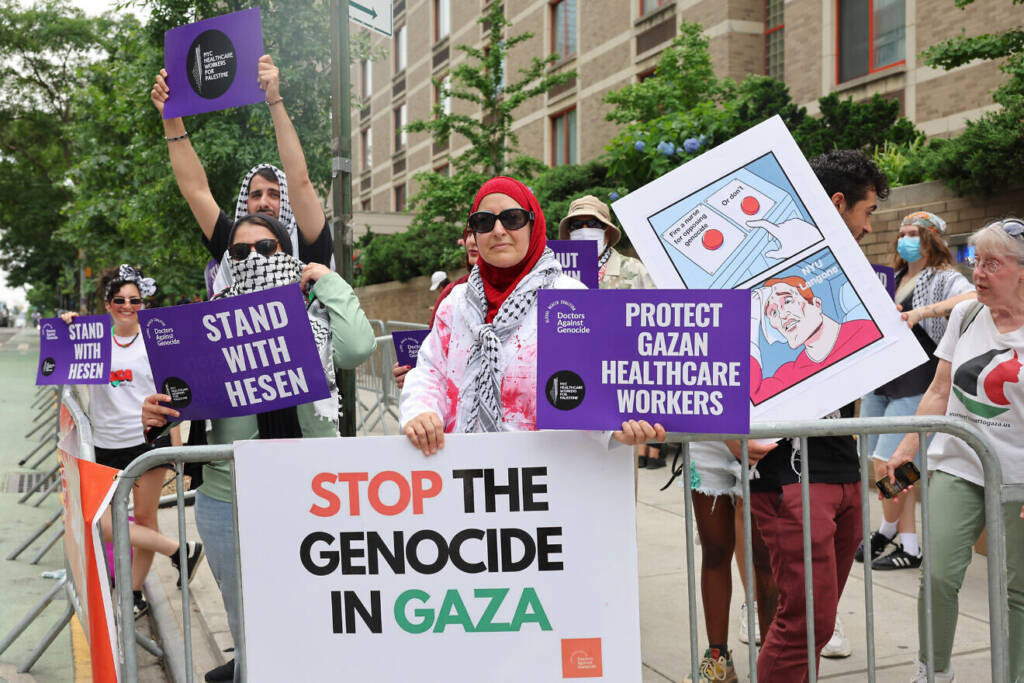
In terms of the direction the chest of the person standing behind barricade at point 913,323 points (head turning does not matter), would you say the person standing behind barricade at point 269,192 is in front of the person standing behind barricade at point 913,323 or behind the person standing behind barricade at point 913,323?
in front

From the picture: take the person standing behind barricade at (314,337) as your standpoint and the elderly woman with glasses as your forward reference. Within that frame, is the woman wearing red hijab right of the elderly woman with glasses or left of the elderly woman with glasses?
right

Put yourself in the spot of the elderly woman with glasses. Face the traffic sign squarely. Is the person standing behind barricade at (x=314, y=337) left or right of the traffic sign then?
left

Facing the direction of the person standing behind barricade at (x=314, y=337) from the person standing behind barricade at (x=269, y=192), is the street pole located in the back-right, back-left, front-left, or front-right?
back-left

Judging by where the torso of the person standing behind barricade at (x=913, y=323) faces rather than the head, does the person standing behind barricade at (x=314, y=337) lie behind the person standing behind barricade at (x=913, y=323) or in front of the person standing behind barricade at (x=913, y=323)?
in front

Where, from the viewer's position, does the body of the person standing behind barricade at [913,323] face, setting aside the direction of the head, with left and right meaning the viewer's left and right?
facing the viewer and to the left of the viewer

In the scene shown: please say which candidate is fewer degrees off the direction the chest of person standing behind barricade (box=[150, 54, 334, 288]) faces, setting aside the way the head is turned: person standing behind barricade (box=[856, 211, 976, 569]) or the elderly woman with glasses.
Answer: the elderly woman with glasses

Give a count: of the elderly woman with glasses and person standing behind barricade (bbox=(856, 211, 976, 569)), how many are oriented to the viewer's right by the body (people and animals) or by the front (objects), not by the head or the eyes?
0
